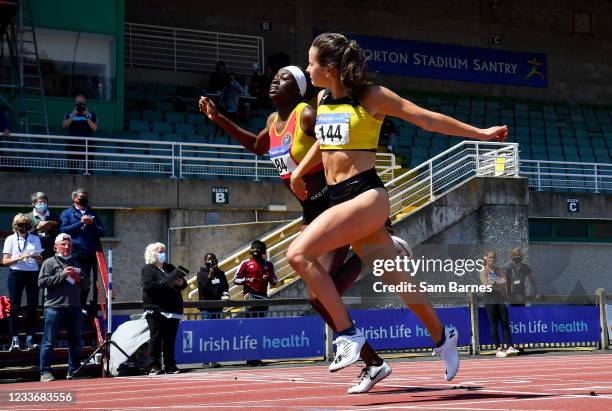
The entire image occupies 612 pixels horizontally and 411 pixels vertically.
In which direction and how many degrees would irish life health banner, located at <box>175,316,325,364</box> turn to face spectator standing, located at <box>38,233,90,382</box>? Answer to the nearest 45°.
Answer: approximately 45° to its right

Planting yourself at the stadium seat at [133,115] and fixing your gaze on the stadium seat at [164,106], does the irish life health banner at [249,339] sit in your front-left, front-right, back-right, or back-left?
back-right

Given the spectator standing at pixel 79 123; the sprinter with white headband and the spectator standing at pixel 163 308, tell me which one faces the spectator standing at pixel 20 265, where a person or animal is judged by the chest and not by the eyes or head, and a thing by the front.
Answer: the spectator standing at pixel 79 123

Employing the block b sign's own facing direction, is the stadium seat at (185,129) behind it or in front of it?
behind
